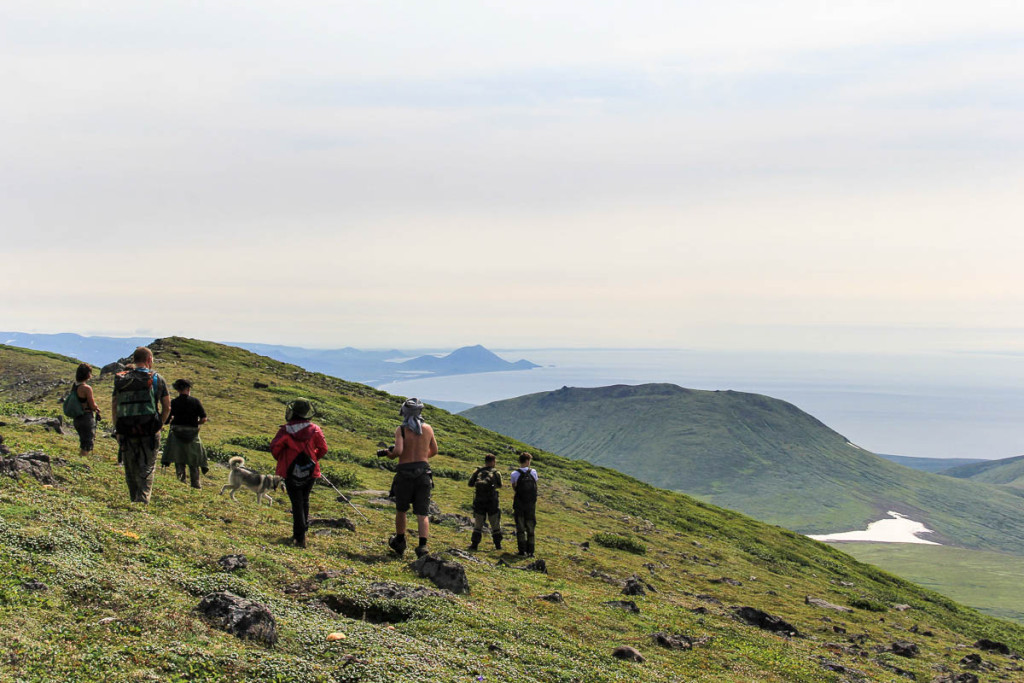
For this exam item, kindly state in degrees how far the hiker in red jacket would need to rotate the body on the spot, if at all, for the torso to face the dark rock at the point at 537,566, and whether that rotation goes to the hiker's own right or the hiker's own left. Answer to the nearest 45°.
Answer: approximately 45° to the hiker's own right

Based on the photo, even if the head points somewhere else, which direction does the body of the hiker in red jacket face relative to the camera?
away from the camera

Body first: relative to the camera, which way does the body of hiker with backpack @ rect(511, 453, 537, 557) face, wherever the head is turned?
away from the camera

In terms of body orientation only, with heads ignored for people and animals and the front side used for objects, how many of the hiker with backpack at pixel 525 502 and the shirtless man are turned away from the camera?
2

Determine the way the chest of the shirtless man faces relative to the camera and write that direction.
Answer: away from the camera

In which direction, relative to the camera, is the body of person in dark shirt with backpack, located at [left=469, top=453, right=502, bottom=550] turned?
away from the camera

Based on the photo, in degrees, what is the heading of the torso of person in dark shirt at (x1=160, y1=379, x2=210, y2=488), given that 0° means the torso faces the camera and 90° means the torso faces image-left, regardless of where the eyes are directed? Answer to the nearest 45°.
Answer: approximately 180°

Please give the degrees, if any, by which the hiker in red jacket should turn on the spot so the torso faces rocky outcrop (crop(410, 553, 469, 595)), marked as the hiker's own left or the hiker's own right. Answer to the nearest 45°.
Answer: approximately 90° to the hiker's own right

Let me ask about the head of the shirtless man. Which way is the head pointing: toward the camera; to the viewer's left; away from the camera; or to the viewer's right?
away from the camera

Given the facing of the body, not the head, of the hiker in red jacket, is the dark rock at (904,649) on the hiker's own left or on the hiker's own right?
on the hiker's own right

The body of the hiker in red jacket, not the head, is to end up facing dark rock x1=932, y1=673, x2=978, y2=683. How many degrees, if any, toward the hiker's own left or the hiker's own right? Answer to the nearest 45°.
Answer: approximately 90° to the hiker's own right

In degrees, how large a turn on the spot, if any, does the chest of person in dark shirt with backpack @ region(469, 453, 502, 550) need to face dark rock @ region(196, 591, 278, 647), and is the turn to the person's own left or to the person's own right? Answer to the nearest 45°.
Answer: approximately 180°

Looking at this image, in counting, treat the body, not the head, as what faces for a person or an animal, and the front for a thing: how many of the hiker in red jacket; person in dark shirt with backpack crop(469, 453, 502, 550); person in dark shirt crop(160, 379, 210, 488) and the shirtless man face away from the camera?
4
